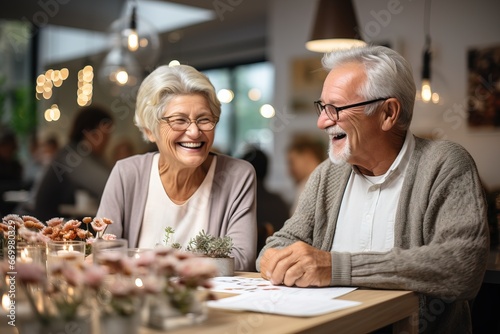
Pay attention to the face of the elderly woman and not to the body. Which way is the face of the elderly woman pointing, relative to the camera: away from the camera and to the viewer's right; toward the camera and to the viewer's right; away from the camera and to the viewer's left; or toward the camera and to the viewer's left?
toward the camera and to the viewer's right

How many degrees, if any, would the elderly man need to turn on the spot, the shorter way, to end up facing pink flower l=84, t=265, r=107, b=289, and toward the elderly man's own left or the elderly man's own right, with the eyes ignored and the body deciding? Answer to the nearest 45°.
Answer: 0° — they already face it

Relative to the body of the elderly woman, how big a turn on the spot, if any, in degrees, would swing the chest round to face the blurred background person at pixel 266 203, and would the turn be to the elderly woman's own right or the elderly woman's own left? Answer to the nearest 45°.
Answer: approximately 180°

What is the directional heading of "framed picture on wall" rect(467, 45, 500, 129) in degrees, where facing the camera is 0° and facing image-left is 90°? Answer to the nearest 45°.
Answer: approximately 45°

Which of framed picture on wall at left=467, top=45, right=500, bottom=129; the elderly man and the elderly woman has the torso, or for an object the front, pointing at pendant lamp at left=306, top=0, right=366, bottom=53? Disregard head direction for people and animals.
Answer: the framed picture on wall

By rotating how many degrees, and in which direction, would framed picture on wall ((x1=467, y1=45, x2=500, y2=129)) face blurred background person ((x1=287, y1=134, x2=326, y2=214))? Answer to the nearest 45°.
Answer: approximately 90° to its right

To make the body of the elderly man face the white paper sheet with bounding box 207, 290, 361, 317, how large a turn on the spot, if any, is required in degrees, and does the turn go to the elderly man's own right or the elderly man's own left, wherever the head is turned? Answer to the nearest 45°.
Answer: approximately 45° to the elderly man's own left

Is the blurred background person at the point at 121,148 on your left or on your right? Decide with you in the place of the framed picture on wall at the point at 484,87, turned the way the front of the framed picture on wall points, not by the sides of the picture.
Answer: on your right

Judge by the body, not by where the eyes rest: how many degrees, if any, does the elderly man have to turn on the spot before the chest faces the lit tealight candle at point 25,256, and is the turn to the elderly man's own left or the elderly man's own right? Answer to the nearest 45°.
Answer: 0° — they already face it

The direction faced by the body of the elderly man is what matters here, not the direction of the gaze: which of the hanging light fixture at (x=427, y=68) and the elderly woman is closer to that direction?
the elderly woman

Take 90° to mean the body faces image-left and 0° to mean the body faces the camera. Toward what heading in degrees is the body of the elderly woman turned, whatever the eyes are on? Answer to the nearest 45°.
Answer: approximately 0°
